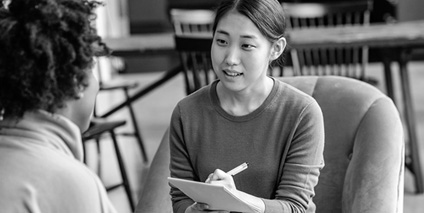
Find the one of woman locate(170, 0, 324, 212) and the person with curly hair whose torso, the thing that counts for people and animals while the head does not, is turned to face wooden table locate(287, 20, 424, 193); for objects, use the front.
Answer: the person with curly hair

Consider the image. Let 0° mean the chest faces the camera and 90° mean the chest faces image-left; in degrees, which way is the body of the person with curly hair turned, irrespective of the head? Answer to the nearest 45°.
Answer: approximately 225°

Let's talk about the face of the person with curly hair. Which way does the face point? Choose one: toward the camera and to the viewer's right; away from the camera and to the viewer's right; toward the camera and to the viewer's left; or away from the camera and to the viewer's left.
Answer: away from the camera and to the viewer's right

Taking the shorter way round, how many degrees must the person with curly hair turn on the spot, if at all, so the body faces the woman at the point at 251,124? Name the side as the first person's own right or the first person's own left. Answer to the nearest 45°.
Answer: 0° — they already face them

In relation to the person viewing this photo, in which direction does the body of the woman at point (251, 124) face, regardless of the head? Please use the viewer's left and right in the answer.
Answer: facing the viewer and to the left of the viewer

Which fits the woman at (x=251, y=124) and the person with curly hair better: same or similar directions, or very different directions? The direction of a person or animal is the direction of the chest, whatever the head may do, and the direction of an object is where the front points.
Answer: very different directions

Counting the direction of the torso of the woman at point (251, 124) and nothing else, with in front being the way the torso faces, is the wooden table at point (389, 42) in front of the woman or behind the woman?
behind

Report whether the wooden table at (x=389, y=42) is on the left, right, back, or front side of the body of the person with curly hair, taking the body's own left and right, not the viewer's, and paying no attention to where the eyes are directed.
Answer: front
